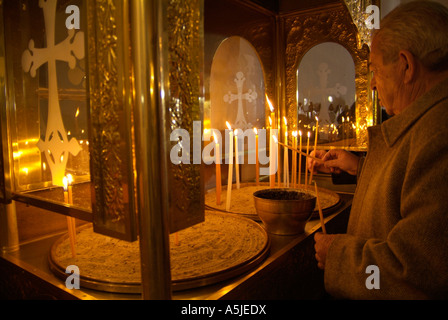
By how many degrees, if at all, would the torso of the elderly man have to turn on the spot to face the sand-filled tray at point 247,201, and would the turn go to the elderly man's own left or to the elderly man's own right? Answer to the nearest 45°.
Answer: approximately 45° to the elderly man's own right

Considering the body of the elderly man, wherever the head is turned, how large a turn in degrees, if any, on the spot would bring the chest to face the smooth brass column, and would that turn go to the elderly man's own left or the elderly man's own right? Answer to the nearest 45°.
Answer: approximately 45° to the elderly man's own left

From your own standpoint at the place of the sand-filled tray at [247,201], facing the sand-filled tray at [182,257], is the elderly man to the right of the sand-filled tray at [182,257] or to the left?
left

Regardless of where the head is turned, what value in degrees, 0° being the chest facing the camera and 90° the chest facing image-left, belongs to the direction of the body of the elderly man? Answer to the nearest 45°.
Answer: approximately 90°
